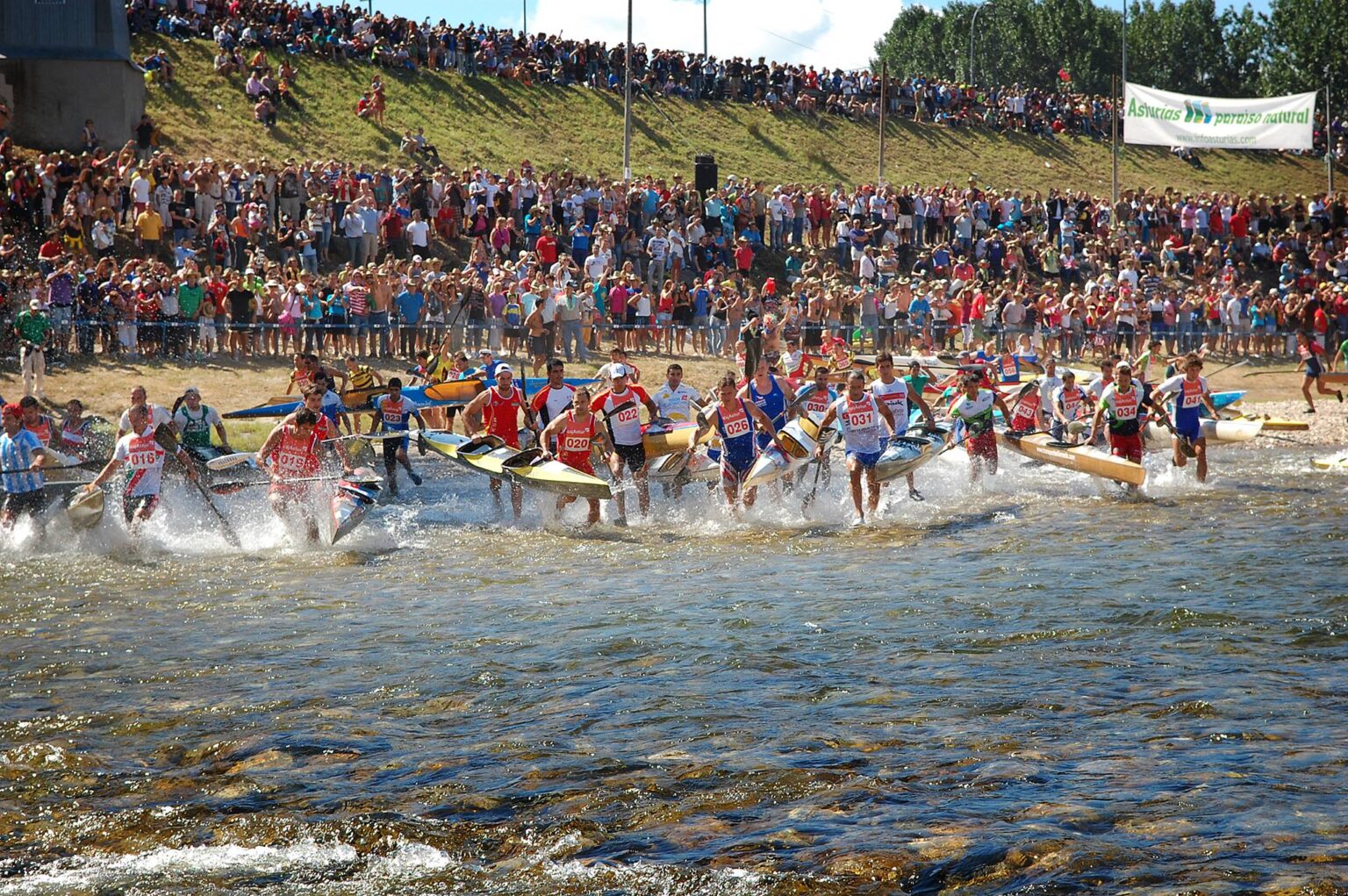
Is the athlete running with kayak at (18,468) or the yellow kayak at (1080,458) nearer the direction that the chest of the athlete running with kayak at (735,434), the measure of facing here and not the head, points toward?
the athlete running with kayak

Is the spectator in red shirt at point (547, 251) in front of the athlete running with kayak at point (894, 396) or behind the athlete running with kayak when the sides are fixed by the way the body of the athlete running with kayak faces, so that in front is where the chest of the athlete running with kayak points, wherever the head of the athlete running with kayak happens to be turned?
behind

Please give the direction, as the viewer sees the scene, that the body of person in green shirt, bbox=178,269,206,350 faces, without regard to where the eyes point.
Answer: toward the camera

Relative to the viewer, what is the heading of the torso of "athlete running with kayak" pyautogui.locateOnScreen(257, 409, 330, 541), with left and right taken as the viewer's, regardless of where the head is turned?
facing the viewer

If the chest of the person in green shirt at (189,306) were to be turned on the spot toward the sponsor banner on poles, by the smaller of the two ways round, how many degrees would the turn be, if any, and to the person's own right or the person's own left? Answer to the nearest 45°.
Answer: approximately 135° to the person's own left

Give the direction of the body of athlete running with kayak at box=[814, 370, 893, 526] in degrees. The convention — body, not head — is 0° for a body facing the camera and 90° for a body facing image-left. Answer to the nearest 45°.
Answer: approximately 0°

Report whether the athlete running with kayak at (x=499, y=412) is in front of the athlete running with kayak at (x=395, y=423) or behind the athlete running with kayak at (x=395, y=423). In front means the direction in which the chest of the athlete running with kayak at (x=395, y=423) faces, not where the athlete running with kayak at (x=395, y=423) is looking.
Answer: in front

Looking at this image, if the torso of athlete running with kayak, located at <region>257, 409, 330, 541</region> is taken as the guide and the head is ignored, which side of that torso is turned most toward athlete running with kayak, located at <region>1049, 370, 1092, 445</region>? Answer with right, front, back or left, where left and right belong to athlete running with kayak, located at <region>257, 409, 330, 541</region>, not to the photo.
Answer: left

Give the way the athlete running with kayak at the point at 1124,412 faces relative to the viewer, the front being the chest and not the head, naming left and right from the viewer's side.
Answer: facing the viewer

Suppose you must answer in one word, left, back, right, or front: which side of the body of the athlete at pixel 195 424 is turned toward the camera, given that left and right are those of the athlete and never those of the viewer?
front

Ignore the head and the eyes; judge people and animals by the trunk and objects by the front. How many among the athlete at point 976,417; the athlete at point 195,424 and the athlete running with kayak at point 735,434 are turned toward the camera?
3

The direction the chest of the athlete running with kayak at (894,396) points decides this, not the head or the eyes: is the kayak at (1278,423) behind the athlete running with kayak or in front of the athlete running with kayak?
behind

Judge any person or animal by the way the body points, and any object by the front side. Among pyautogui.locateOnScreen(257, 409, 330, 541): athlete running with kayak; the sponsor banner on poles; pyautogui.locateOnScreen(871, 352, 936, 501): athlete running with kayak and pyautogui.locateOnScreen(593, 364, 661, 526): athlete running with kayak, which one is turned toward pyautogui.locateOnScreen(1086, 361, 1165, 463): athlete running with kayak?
the sponsor banner on poles

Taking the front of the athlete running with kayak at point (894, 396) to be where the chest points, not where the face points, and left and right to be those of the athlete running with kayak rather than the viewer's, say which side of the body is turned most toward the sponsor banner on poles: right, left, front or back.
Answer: back
